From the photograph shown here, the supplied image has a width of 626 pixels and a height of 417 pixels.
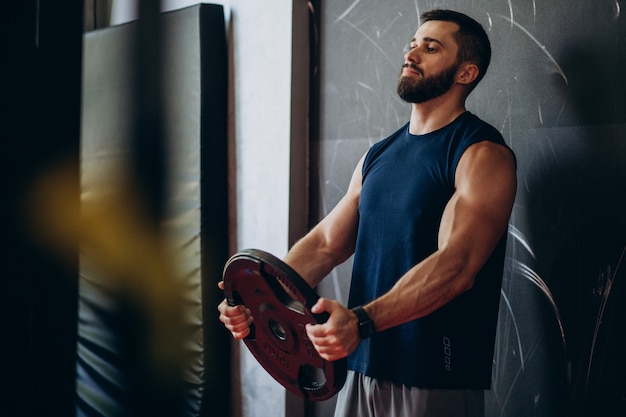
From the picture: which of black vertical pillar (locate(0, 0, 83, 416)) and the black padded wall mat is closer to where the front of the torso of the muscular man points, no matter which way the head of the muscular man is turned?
the black vertical pillar

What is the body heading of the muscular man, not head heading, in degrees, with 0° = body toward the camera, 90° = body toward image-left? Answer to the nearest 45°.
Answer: approximately 45°

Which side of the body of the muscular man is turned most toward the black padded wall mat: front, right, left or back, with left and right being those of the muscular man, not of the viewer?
right

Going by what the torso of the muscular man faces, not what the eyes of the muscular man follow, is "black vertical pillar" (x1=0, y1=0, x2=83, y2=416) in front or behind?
in front
